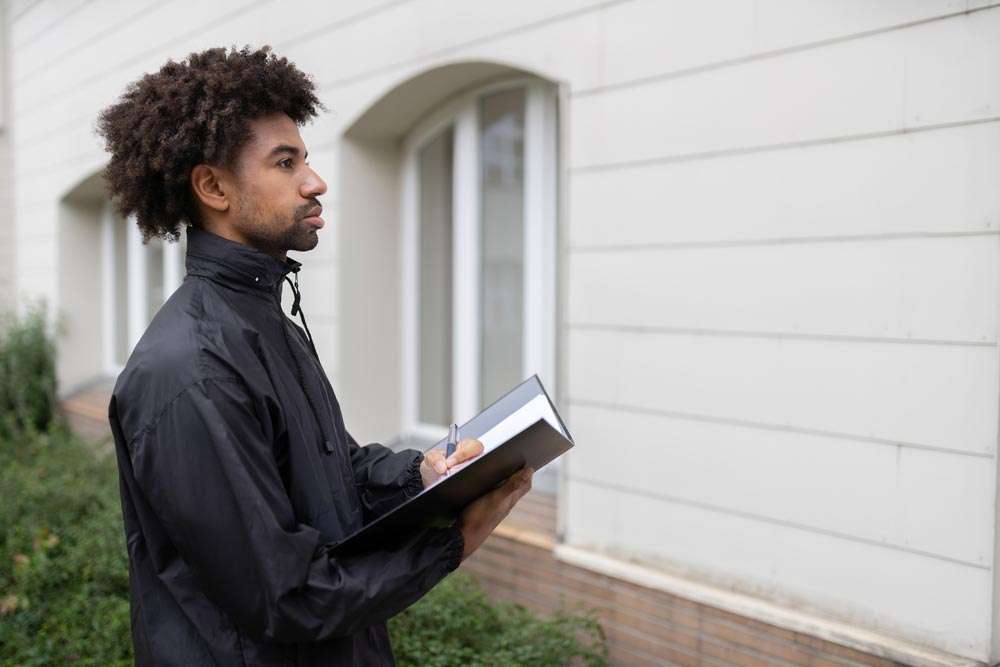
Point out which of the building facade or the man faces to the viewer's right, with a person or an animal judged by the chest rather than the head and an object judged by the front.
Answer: the man

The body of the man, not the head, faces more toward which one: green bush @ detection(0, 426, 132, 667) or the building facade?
the building facade

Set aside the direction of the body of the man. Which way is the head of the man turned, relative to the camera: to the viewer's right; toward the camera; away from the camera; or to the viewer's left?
to the viewer's right

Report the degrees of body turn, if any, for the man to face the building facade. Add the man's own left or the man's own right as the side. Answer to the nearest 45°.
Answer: approximately 45° to the man's own left

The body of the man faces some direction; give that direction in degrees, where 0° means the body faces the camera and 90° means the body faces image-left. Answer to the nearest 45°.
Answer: approximately 270°

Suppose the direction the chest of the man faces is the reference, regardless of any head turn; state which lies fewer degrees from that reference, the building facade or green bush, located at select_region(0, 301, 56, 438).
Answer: the building facade

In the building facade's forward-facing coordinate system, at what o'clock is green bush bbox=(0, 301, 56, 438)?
The green bush is roughly at 3 o'clock from the building facade.

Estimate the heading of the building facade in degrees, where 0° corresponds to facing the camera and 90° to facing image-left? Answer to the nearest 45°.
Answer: approximately 45°

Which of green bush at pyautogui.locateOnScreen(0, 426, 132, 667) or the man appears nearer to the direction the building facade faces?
the man

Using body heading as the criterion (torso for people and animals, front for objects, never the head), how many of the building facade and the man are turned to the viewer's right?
1
